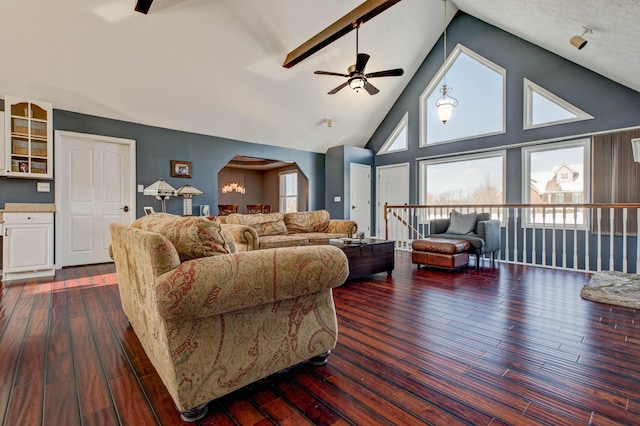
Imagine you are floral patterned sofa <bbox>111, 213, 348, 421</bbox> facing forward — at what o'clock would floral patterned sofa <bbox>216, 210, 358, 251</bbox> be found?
floral patterned sofa <bbox>216, 210, 358, 251</bbox> is roughly at 11 o'clock from floral patterned sofa <bbox>111, 213, 348, 421</bbox>.

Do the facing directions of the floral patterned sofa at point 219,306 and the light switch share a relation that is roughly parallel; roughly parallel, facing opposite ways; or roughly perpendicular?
roughly perpendicular

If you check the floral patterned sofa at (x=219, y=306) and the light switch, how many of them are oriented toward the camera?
1

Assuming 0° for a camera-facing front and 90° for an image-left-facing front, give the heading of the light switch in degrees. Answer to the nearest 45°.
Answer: approximately 0°

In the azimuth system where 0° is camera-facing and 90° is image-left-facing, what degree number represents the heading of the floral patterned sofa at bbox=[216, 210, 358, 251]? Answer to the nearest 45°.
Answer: approximately 315°

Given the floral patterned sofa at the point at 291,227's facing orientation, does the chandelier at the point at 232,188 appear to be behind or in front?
behind

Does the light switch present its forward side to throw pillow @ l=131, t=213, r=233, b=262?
yes

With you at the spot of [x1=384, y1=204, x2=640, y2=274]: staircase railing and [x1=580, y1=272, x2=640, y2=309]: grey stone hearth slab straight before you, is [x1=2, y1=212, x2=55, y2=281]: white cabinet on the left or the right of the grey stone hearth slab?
right

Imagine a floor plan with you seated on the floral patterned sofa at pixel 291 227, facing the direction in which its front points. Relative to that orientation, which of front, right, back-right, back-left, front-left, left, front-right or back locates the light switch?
back-right
